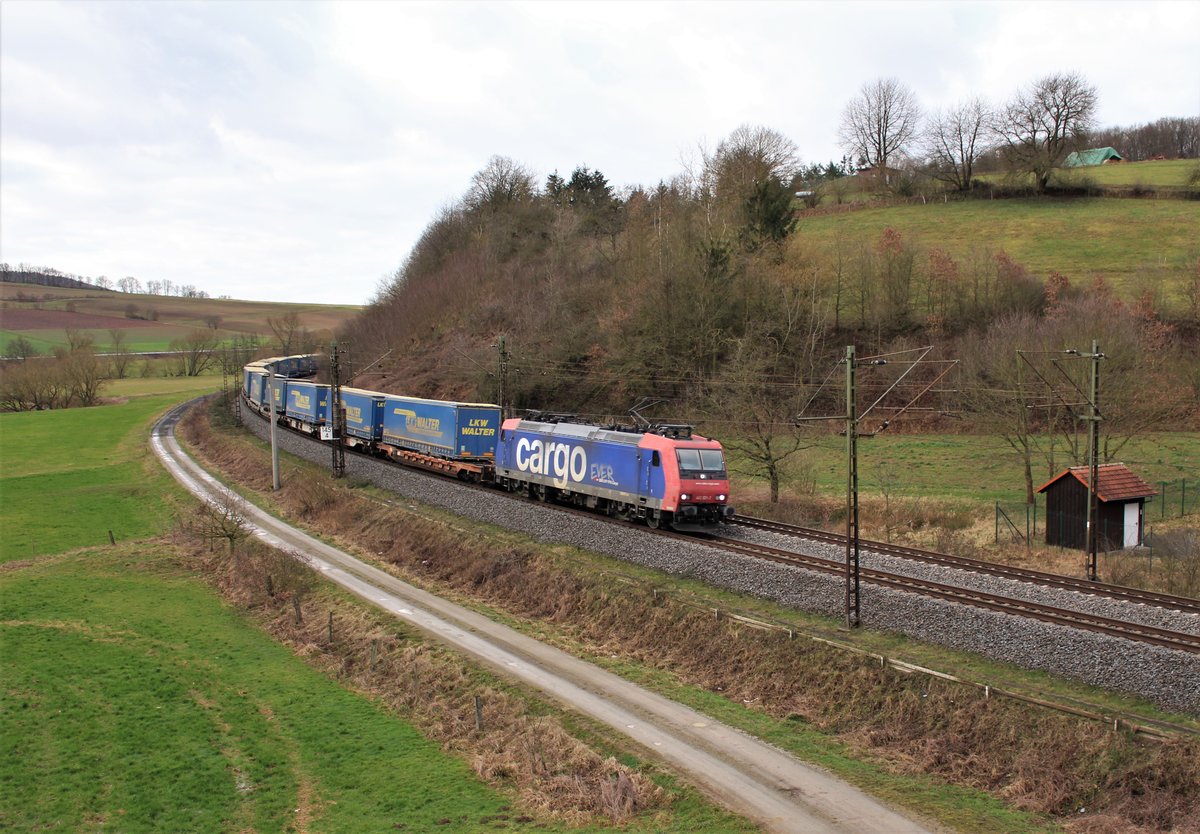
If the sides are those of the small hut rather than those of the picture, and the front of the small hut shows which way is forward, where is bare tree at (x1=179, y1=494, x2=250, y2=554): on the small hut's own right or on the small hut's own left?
on the small hut's own right

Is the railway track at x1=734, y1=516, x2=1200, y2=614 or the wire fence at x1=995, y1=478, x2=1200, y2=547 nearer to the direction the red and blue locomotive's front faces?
the railway track

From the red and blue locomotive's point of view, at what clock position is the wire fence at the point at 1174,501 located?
The wire fence is roughly at 10 o'clock from the red and blue locomotive.

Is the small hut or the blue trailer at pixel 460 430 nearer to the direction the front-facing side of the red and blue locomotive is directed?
the small hut

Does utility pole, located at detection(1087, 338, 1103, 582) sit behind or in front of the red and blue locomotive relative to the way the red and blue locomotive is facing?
in front

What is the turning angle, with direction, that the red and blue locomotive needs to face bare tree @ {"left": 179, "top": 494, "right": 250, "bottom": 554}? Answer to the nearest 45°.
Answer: approximately 135° to its right

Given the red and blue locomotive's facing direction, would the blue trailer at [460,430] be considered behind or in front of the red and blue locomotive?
behind

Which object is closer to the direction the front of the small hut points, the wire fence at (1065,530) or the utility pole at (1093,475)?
the utility pole

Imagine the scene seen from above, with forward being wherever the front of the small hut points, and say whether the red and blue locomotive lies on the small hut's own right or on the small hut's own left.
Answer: on the small hut's own right

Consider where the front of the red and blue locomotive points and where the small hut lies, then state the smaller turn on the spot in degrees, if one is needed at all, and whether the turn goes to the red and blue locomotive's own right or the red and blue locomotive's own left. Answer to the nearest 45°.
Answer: approximately 45° to the red and blue locomotive's own left

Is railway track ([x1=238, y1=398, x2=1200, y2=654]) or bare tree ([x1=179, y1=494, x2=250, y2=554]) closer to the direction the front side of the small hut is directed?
the railway track

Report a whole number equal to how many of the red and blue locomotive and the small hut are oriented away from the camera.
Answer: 0
